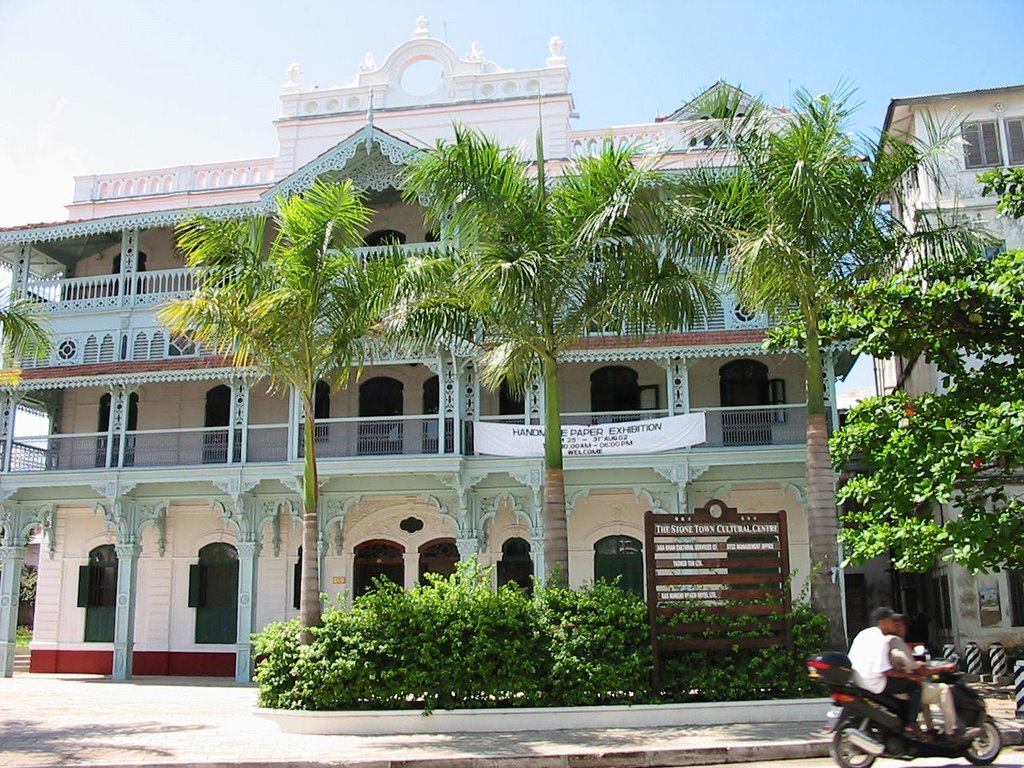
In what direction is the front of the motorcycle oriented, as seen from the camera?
facing to the right of the viewer

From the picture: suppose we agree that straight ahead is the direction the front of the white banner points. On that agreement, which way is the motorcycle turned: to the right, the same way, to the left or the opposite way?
to the left

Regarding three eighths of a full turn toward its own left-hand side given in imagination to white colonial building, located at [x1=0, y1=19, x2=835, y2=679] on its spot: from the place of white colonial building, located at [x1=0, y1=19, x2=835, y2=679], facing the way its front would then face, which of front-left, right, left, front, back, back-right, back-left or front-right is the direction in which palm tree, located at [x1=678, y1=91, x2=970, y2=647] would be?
right

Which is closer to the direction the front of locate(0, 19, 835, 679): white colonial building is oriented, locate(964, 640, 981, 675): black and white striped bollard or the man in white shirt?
the man in white shirt

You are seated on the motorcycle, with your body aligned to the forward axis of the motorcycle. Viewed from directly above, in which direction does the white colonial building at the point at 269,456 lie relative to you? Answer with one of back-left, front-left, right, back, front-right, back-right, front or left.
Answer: back-left

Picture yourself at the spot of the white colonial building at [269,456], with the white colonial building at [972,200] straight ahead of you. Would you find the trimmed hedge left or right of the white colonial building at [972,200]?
right

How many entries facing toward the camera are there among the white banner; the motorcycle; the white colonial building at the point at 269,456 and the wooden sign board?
3

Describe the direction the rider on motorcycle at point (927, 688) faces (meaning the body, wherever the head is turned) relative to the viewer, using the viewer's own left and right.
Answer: facing to the right of the viewer

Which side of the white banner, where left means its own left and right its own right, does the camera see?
front

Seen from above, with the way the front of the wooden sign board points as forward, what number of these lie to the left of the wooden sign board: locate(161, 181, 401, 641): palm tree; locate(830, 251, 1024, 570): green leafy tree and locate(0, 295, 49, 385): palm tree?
1

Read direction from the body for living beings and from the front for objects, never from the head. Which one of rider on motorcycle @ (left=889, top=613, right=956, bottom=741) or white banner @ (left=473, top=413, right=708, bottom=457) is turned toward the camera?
the white banner

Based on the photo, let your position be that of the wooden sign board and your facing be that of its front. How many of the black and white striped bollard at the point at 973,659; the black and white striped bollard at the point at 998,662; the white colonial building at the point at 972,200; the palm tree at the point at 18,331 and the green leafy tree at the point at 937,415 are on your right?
1

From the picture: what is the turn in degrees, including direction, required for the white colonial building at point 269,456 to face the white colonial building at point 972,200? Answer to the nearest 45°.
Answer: approximately 90° to its left

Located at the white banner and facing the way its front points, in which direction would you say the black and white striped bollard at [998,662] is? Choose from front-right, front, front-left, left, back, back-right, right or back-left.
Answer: left

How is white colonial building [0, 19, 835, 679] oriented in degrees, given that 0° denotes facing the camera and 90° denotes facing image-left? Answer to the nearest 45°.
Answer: approximately 0°

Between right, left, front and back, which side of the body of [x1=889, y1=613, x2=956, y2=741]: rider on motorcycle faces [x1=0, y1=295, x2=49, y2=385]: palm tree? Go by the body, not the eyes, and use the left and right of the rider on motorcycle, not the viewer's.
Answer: back

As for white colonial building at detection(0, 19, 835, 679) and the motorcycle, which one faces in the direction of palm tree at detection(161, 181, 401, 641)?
the white colonial building

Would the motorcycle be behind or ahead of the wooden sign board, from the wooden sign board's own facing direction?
ahead

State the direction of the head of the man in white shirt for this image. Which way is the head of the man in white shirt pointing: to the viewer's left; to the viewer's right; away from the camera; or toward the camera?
to the viewer's right

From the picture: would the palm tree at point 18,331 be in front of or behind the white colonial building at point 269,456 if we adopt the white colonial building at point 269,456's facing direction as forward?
in front

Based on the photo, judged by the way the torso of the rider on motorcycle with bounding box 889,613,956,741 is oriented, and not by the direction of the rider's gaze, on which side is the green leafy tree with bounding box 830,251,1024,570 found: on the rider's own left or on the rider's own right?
on the rider's own left

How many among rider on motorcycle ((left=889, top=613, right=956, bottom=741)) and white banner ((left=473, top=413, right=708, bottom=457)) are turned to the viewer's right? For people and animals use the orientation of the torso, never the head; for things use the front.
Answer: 1
